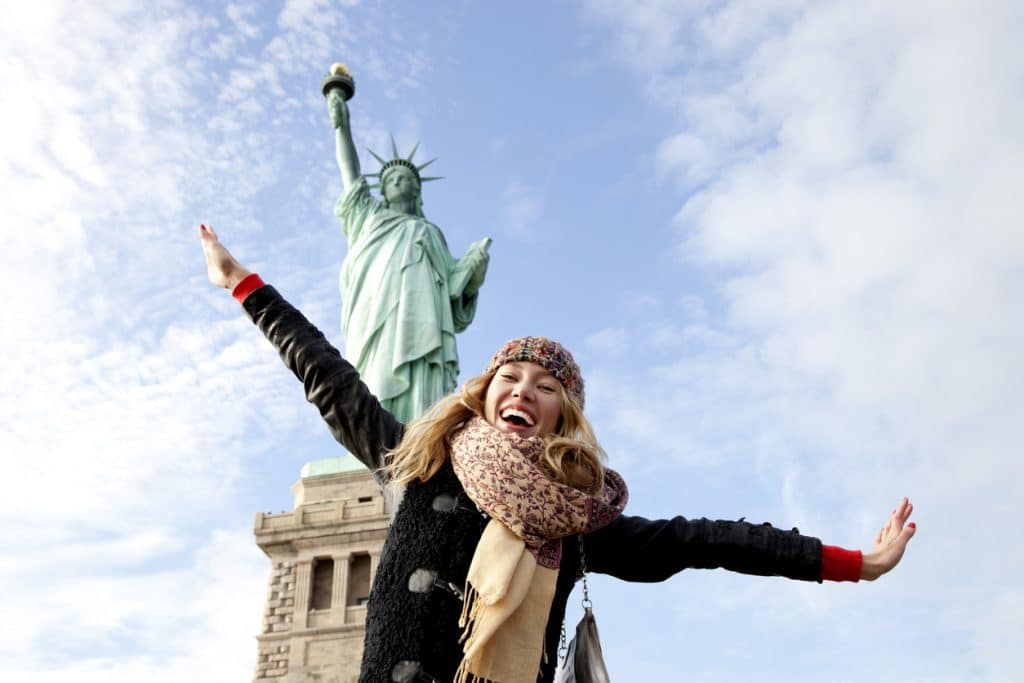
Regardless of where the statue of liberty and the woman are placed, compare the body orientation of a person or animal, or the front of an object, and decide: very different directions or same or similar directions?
same or similar directions

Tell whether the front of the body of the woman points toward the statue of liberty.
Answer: no

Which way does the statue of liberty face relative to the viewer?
toward the camera

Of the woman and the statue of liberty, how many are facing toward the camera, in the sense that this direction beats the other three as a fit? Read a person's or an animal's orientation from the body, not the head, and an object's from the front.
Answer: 2

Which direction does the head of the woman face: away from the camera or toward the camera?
toward the camera

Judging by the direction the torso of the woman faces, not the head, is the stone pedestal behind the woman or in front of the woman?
behind
